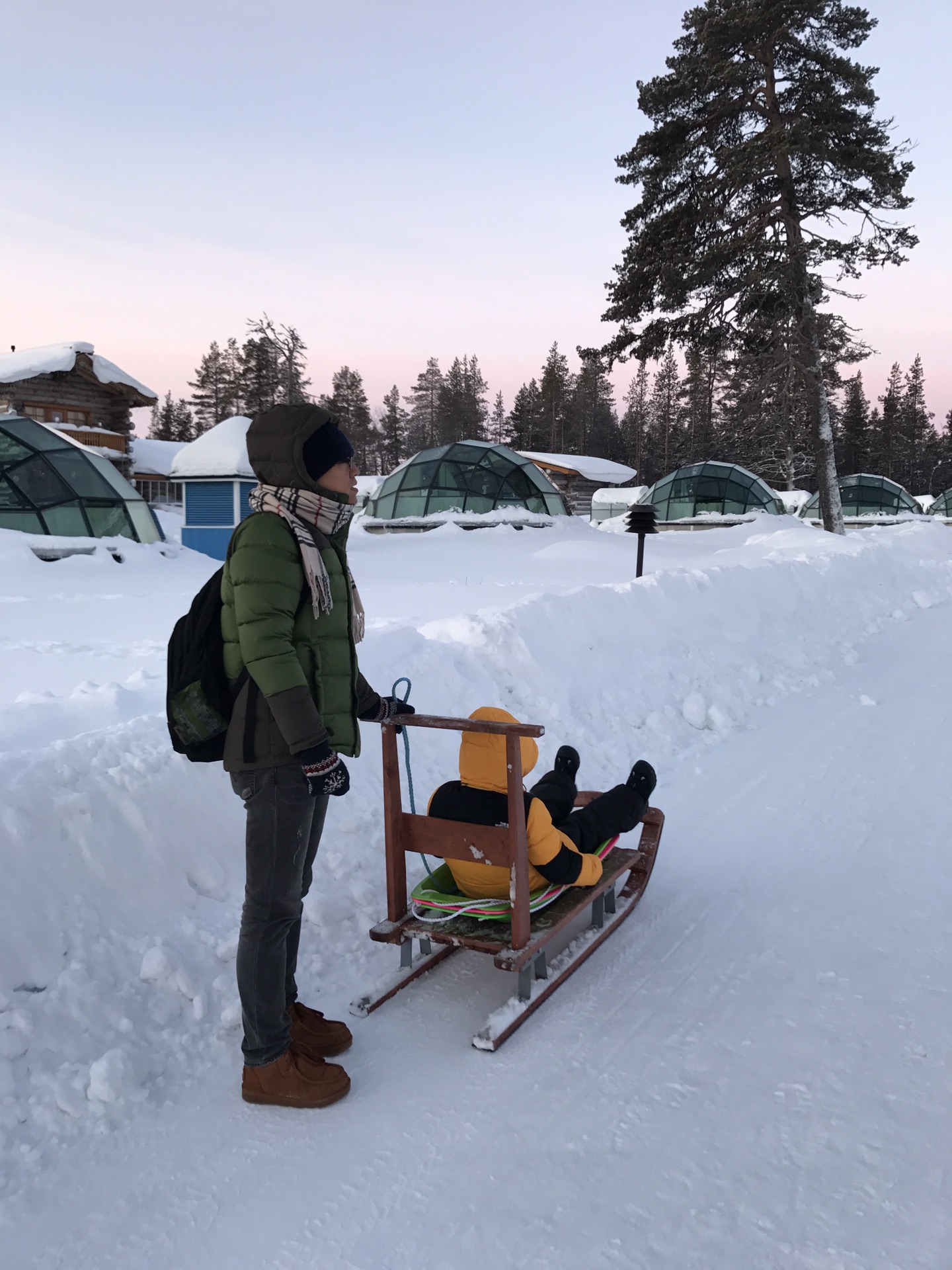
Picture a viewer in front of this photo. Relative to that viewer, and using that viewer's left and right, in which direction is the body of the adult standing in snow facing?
facing to the right of the viewer

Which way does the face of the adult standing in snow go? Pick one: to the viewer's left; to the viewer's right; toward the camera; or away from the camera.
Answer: to the viewer's right

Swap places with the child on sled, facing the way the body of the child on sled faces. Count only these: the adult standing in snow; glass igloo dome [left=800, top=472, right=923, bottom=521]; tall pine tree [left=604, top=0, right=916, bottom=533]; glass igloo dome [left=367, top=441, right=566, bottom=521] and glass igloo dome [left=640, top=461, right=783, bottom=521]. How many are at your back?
1

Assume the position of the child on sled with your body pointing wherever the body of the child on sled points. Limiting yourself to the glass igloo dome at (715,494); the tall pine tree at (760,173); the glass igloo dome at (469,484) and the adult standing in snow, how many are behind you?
1

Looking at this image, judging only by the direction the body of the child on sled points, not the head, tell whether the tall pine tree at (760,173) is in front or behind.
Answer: in front

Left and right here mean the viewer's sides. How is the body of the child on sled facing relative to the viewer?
facing away from the viewer and to the right of the viewer

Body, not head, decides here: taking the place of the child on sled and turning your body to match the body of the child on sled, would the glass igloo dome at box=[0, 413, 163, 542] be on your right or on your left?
on your left

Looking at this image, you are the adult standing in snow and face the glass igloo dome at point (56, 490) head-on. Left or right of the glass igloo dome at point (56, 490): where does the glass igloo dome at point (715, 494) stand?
right

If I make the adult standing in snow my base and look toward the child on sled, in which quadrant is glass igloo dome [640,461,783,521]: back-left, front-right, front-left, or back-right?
front-left

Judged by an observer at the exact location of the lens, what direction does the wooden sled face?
facing away from the viewer and to the right of the viewer

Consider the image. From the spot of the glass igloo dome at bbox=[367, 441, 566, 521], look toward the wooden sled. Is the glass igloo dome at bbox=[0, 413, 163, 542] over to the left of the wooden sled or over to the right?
right

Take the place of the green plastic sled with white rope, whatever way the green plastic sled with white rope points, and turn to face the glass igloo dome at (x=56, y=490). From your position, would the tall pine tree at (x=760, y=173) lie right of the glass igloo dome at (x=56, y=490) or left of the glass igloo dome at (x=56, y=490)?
right

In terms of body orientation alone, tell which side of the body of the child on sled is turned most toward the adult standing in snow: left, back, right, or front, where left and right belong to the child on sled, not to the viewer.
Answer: back

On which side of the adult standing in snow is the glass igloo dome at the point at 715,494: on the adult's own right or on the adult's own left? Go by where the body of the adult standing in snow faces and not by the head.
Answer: on the adult's own left

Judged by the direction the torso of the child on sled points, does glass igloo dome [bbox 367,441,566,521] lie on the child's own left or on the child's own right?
on the child's own left
